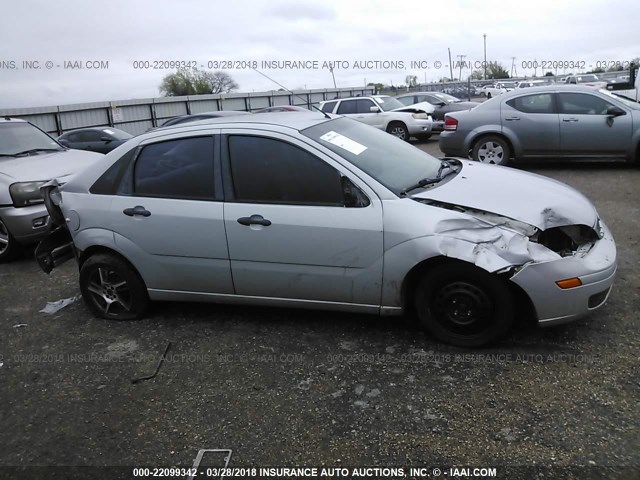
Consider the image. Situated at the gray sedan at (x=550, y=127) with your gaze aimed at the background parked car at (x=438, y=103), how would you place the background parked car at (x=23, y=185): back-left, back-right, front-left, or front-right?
back-left

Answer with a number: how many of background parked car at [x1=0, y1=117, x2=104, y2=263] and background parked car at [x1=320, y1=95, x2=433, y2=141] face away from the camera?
0

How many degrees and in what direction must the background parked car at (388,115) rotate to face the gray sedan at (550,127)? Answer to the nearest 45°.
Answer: approximately 45° to its right

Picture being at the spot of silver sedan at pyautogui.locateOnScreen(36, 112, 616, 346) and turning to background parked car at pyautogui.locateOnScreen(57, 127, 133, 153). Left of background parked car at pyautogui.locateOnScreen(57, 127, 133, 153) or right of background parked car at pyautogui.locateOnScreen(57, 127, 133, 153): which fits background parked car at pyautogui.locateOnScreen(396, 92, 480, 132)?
right

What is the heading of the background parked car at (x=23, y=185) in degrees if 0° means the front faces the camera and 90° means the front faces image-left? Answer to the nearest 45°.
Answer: approximately 315°

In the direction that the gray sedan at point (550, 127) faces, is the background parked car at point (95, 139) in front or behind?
behind

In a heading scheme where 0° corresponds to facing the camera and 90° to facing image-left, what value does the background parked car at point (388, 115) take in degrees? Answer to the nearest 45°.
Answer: approximately 315°

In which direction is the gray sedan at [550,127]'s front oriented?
to the viewer's right

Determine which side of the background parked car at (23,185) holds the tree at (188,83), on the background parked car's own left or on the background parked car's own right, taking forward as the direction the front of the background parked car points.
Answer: on the background parked car's own left

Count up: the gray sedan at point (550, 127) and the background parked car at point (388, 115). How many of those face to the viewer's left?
0

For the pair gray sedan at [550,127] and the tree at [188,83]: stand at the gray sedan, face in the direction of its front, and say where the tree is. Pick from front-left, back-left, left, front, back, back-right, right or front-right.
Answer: back-left

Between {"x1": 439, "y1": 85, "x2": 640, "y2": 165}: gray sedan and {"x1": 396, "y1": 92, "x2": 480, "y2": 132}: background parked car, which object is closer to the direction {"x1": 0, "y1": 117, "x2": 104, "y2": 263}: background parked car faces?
the gray sedan
